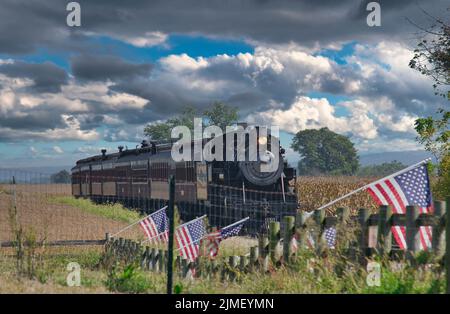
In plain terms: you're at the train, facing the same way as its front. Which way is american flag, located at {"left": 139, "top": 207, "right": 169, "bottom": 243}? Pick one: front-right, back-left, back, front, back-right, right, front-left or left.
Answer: front-right

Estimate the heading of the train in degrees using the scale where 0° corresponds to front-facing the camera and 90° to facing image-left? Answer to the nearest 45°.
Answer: approximately 315°

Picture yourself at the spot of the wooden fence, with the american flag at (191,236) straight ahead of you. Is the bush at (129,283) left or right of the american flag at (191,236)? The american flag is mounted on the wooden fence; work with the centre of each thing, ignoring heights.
left

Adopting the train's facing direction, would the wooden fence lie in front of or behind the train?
in front

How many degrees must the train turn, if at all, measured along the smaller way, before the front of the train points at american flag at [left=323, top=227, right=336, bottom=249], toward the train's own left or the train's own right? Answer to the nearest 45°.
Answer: approximately 45° to the train's own right

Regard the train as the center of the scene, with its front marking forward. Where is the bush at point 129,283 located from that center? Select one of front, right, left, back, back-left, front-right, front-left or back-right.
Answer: front-right

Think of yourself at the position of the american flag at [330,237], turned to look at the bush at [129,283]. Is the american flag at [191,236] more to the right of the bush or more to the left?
right
